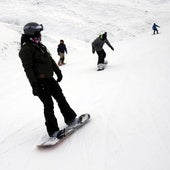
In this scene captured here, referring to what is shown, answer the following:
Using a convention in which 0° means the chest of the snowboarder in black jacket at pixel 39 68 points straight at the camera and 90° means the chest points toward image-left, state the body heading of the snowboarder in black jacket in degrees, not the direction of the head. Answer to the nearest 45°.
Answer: approximately 315°
